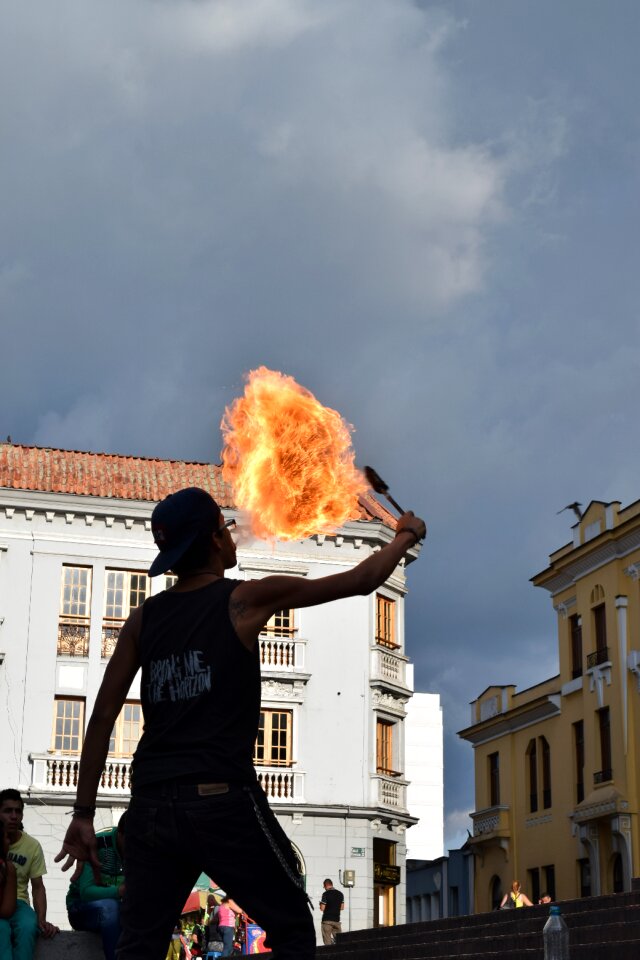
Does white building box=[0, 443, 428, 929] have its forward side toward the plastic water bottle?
yes

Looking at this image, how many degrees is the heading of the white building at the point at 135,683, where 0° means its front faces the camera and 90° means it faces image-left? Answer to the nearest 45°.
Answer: approximately 0°

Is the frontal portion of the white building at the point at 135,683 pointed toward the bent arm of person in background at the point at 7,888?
yes

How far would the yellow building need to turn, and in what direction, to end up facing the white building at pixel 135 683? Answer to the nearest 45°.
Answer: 0° — it already faces it

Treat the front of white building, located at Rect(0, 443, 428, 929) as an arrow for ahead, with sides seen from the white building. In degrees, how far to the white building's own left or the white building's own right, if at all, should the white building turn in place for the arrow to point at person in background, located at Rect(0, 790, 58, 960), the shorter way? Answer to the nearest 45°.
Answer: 0° — it already faces them

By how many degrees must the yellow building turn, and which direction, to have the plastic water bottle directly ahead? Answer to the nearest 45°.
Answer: approximately 45° to its left

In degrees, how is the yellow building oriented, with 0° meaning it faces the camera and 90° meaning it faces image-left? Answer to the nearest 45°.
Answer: approximately 45°
